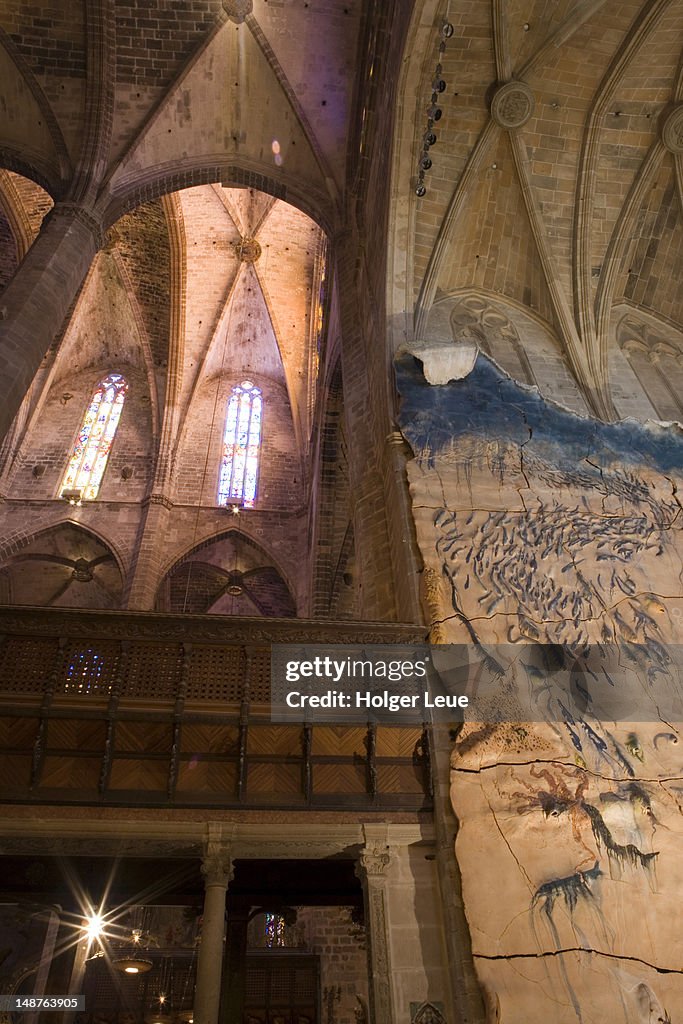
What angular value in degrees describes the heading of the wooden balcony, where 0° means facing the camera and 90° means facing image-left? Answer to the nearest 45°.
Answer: approximately 0°

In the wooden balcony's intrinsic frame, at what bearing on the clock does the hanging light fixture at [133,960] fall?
The hanging light fixture is roughly at 6 o'clock from the wooden balcony.

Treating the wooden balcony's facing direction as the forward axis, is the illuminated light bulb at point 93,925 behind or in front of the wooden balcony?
behind
